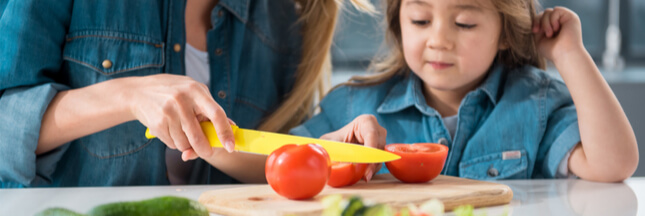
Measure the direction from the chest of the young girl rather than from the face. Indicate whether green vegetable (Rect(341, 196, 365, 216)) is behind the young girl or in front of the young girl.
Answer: in front

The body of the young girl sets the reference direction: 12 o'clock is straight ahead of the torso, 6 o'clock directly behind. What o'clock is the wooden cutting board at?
The wooden cutting board is roughly at 1 o'clock from the young girl.

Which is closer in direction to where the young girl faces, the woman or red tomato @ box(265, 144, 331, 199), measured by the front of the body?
the red tomato

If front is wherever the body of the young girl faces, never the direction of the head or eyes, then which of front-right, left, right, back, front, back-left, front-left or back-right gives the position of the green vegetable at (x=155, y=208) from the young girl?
front-right

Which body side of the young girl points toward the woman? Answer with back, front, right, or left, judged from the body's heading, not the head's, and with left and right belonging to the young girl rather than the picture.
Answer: right

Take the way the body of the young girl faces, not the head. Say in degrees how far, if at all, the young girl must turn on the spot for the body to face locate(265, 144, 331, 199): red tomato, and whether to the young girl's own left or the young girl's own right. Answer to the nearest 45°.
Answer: approximately 45° to the young girl's own right

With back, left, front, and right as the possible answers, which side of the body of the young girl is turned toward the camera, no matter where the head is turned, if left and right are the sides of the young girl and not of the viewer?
front
